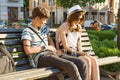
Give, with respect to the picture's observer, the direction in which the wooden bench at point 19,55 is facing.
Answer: facing the viewer and to the right of the viewer
